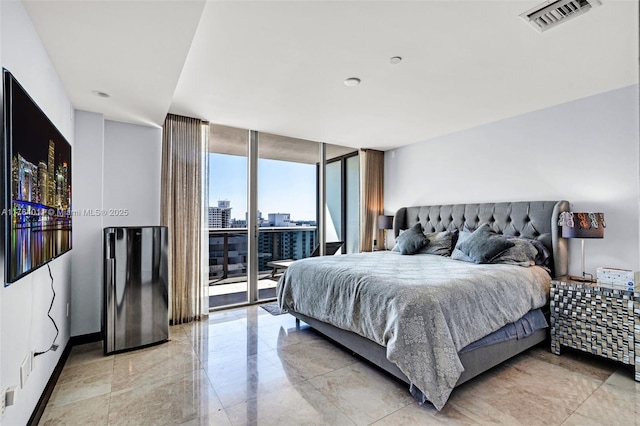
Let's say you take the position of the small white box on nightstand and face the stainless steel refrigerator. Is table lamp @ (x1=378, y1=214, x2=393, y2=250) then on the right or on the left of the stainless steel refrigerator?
right

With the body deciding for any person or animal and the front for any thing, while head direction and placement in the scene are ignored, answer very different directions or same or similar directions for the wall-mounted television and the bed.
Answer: very different directions

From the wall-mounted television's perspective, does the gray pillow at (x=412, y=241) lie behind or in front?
in front

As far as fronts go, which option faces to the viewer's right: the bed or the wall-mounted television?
the wall-mounted television

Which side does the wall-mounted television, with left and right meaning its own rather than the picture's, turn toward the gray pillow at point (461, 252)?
front

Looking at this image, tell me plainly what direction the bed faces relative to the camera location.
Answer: facing the viewer and to the left of the viewer

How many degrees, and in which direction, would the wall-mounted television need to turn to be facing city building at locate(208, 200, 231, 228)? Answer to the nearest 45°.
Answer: approximately 45° to its left

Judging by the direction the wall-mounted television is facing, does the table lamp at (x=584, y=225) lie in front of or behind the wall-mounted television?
in front

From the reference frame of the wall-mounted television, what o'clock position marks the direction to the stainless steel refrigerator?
The stainless steel refrigerator is roughly at 10 o'clock from the wall-mounted television.

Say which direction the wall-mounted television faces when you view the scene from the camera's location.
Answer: facing to the right of the viewer

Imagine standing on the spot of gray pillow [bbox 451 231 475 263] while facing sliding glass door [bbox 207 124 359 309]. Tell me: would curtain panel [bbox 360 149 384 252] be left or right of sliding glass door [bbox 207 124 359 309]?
right

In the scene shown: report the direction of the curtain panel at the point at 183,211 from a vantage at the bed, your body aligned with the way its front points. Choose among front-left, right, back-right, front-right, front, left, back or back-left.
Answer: front-right
